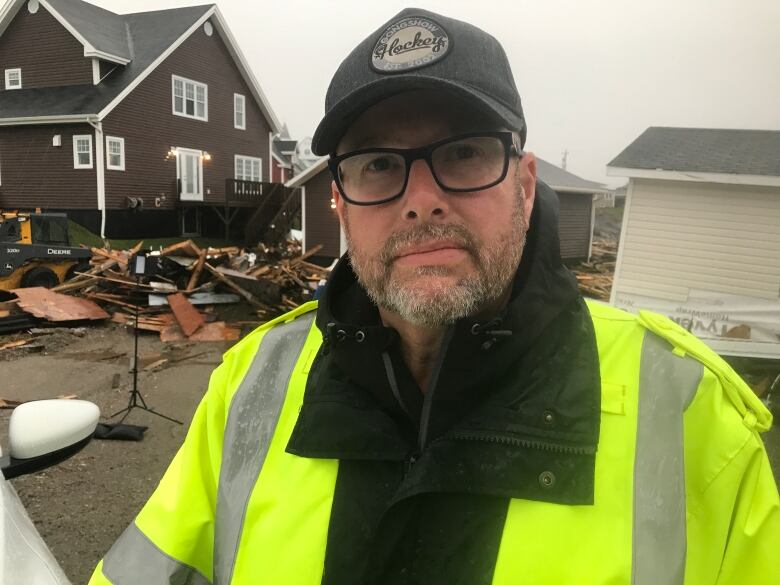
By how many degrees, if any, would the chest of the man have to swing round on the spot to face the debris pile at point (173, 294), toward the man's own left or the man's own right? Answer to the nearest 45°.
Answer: approximately 135° to the man's own right

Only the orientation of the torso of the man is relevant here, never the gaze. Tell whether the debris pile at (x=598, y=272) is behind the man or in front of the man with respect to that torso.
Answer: behind

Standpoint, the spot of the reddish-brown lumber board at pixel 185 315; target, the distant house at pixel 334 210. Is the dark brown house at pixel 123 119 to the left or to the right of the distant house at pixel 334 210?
left

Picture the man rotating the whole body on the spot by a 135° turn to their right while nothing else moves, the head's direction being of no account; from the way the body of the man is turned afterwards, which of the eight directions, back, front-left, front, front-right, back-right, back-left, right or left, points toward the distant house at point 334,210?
front-right

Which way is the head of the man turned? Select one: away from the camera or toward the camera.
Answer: toward the camera

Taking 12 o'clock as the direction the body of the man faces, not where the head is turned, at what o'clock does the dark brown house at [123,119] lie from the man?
The dark brown house is roughly at 5 o'clock from the man.

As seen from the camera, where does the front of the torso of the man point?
toward the camera

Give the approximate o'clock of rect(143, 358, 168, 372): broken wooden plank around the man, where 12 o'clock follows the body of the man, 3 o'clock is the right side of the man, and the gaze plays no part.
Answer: The broken wooden plank is roughly at 5 o'clock from the man.

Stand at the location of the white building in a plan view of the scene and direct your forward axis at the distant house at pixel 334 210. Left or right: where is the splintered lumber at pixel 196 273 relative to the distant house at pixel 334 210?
left

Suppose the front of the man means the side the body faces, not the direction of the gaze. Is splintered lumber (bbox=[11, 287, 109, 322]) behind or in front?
behind

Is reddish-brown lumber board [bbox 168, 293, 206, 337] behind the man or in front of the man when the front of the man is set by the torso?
behind
